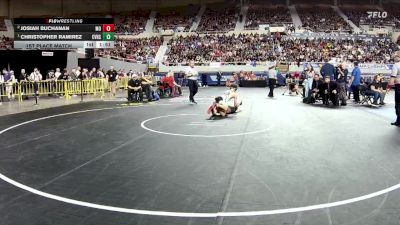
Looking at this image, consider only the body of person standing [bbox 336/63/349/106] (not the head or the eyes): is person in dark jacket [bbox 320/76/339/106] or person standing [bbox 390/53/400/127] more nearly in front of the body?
the person in dark jacket

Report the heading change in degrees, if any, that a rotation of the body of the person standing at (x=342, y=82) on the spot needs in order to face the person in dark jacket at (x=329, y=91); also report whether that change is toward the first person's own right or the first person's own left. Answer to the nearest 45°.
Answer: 0° — they already face them

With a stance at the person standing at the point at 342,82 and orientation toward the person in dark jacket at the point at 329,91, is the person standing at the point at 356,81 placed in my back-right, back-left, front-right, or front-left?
back-right

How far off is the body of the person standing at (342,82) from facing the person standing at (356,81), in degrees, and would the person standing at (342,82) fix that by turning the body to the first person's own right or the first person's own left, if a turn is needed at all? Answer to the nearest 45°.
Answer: approximately 180°

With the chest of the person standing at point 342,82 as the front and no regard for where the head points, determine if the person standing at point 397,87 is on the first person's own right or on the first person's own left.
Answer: on the first person's own left

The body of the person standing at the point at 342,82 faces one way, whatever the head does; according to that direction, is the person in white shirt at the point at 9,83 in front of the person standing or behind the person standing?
in front

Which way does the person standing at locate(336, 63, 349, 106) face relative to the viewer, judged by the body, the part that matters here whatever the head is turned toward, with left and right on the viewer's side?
facing the viewer and to the left of the viewer

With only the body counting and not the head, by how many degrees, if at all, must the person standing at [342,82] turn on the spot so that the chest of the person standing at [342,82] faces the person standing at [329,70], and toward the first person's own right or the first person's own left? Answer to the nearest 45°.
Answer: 0° — they already face them

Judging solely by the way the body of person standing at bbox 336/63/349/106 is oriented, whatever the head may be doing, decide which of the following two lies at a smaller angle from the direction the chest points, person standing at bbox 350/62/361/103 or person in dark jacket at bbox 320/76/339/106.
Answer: the person in dark jacket
